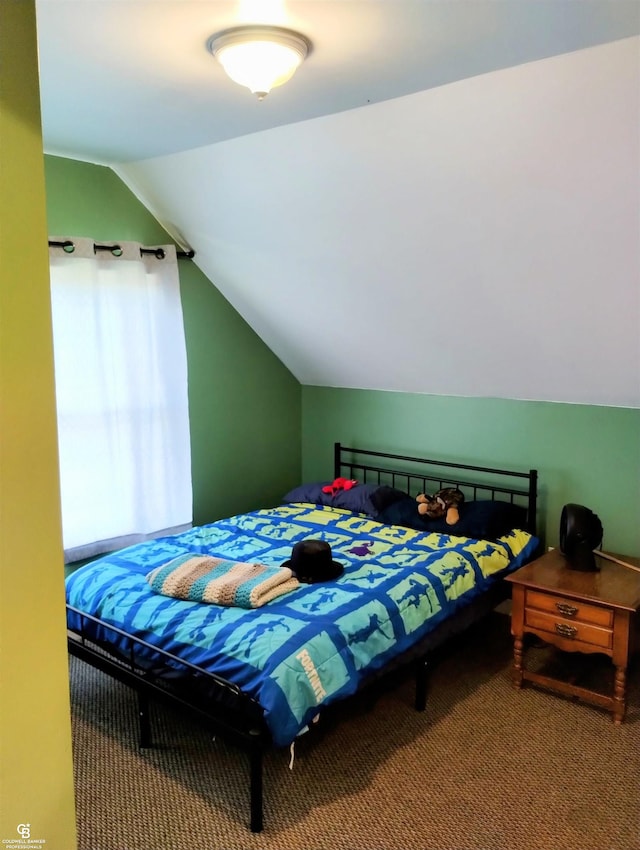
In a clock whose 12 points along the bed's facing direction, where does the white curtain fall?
The white curtain is roughly at 3 o'clock from the bed.

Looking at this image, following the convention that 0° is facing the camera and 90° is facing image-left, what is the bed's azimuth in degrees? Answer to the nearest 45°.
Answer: approximately 45°

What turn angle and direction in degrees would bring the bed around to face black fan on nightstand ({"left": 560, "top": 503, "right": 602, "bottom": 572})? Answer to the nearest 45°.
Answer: approximately 135° to its left

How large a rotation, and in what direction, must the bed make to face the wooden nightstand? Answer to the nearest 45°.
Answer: approximately 135° to its left
